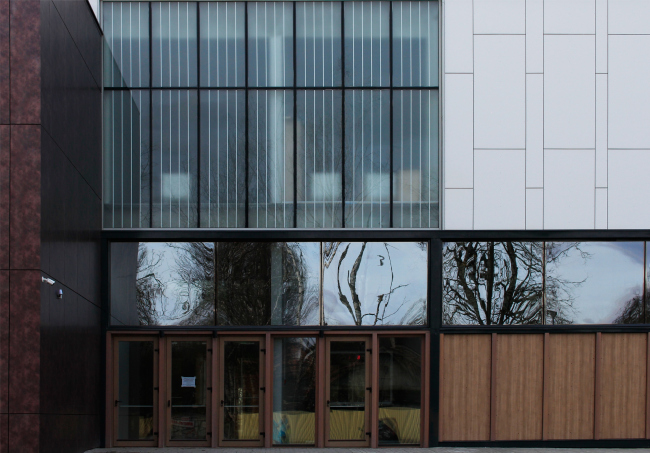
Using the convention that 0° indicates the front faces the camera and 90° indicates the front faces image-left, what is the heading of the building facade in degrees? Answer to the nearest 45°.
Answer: approximately 0°

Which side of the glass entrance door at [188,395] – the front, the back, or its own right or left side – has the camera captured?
front
